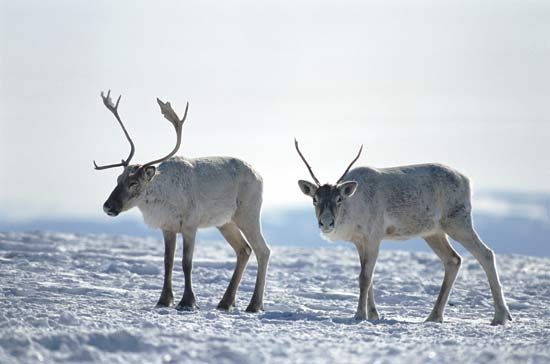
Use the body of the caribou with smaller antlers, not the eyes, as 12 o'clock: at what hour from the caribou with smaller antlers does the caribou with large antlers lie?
The caribou with large antlers is roughly at 12 o'clock from the caribou with smaller antlers.

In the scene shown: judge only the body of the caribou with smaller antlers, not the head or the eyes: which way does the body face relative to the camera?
to the viewer's left
